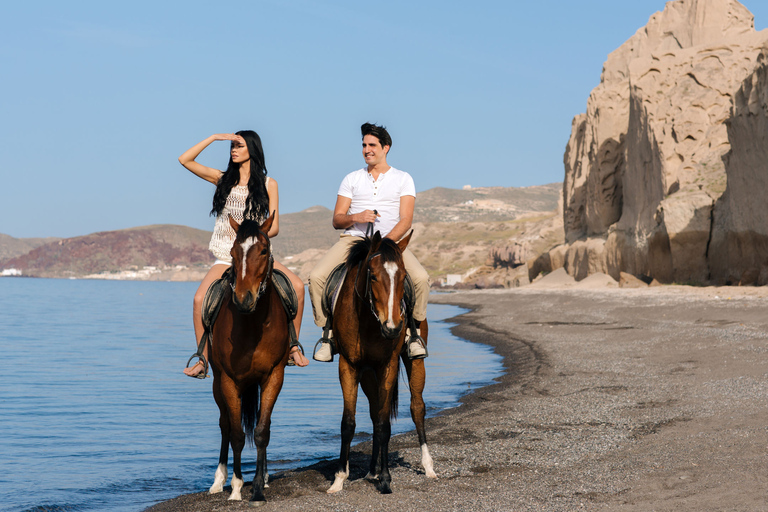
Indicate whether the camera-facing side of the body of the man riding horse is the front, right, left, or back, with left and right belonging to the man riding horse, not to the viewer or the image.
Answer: front

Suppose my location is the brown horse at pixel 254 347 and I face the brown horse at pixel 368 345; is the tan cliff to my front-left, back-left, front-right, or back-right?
front-left

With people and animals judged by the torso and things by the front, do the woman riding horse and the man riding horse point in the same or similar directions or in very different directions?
same or similar directions

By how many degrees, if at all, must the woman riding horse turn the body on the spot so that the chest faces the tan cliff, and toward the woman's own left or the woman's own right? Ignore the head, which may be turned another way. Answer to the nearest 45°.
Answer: approximately 135° to the woman's own left

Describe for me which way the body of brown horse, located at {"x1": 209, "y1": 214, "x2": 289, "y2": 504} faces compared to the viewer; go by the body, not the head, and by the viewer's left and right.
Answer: facing the viewer

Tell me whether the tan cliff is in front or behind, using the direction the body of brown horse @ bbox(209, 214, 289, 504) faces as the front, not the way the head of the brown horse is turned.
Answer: behind

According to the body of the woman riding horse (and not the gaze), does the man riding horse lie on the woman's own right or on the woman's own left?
on the woman's own left

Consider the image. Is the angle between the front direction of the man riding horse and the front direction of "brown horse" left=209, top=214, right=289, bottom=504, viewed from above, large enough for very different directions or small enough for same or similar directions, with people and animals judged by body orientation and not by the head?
same or similar directions

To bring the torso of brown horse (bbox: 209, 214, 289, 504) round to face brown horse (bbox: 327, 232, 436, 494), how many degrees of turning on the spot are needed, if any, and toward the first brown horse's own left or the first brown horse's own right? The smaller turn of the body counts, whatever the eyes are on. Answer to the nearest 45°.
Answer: approximately 90° to the first brown horse's own left
